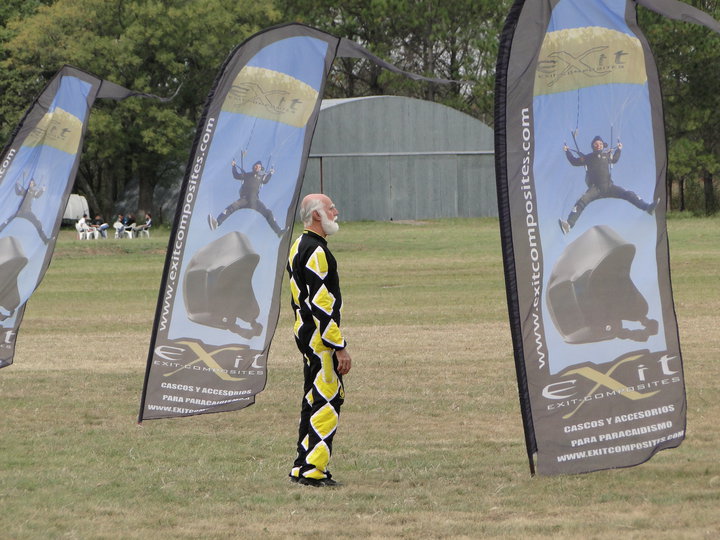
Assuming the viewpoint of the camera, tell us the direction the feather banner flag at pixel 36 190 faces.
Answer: facing the viewer

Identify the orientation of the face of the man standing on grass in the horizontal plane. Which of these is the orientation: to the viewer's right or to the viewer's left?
to the viewer's right

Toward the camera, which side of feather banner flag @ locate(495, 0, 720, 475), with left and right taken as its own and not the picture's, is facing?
front

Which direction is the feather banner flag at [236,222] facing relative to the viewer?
toward the camera

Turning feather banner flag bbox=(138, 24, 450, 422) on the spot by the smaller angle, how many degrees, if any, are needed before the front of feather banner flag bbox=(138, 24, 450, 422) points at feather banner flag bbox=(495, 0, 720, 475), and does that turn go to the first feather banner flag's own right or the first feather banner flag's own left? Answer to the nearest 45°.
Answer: approximately 45° to the first feather banner flag's own left

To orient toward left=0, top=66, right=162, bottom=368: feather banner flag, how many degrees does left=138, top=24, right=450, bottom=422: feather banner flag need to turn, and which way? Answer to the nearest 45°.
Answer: approximately 135° to its right

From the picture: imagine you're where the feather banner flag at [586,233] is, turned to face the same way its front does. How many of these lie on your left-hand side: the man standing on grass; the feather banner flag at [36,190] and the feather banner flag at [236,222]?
0

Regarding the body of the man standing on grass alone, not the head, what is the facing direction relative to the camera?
to the viewer's right

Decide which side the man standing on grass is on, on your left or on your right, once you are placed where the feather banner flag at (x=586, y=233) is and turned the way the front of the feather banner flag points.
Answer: on your right

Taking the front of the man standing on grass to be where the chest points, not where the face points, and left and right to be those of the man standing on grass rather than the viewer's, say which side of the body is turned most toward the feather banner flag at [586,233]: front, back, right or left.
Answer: front

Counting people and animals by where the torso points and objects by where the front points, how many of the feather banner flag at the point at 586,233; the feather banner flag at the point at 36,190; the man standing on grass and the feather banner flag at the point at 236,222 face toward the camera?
3

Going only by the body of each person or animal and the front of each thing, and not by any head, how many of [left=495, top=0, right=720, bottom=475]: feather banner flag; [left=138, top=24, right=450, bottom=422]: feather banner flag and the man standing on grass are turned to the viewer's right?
1

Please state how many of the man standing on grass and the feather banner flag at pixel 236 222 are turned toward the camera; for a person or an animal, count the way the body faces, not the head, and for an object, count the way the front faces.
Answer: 1

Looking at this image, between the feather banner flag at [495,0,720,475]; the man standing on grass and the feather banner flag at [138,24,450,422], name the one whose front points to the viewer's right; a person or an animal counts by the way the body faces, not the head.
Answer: the man standing on grass
